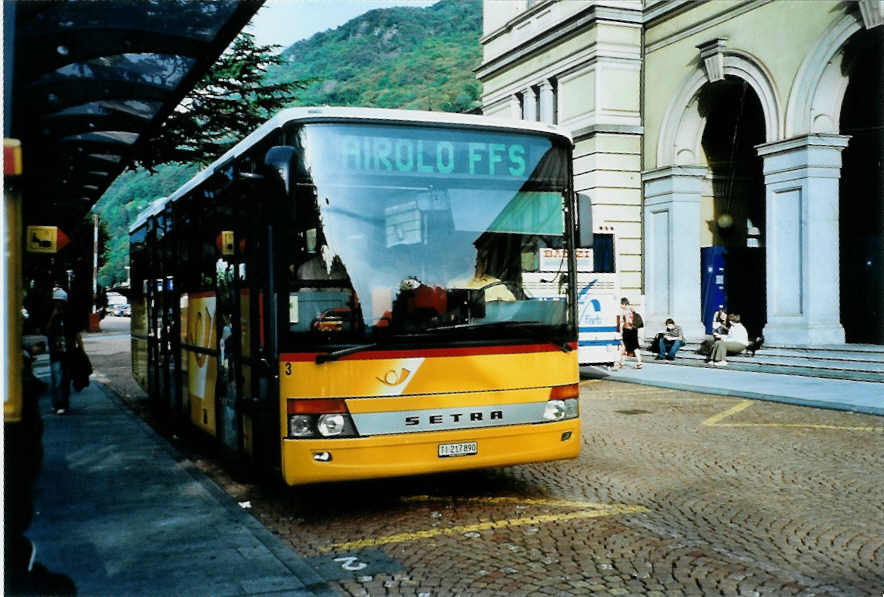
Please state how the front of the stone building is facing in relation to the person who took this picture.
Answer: facing the viewer and to the left of the viewer

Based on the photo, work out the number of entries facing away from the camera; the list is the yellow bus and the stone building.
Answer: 0

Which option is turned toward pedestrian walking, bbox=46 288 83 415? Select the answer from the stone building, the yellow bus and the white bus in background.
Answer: the stone building

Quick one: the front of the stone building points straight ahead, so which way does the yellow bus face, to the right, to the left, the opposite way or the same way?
to the left

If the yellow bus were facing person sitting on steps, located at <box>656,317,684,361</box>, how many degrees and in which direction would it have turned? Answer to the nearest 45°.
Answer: approximately 90° to its left

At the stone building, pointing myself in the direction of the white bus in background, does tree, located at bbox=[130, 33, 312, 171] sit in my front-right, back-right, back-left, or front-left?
front-right

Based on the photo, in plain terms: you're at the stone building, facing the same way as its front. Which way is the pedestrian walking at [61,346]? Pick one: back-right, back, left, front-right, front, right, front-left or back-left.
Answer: front

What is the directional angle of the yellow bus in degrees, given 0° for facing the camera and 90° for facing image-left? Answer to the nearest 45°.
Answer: approximately 315°
